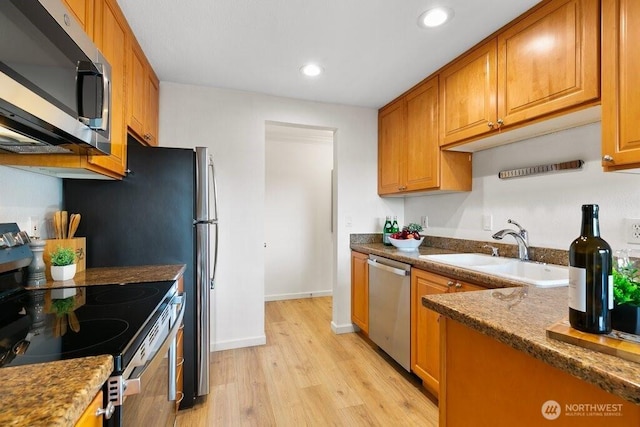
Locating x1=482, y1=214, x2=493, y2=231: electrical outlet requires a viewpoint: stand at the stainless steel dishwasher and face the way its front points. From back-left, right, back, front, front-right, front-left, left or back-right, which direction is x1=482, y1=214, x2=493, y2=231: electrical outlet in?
back-left

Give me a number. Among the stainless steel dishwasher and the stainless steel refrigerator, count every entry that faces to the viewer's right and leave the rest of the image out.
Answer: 1

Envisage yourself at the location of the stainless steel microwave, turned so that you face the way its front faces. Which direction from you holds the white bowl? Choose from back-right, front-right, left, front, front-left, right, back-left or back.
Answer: front-left

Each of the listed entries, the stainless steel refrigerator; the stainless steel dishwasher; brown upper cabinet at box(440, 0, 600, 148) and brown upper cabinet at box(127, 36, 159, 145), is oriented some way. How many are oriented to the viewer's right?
2

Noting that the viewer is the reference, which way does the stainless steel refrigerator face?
facing to the right of the viewer

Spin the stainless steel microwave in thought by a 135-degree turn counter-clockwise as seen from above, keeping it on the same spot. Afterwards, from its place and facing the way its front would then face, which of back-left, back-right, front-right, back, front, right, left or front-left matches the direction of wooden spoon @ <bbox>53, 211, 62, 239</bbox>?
front

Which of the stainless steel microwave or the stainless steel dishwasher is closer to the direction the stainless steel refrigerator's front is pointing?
the stainless steel dishwasher

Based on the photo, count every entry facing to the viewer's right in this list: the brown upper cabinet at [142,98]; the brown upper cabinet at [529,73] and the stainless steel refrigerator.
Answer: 2
